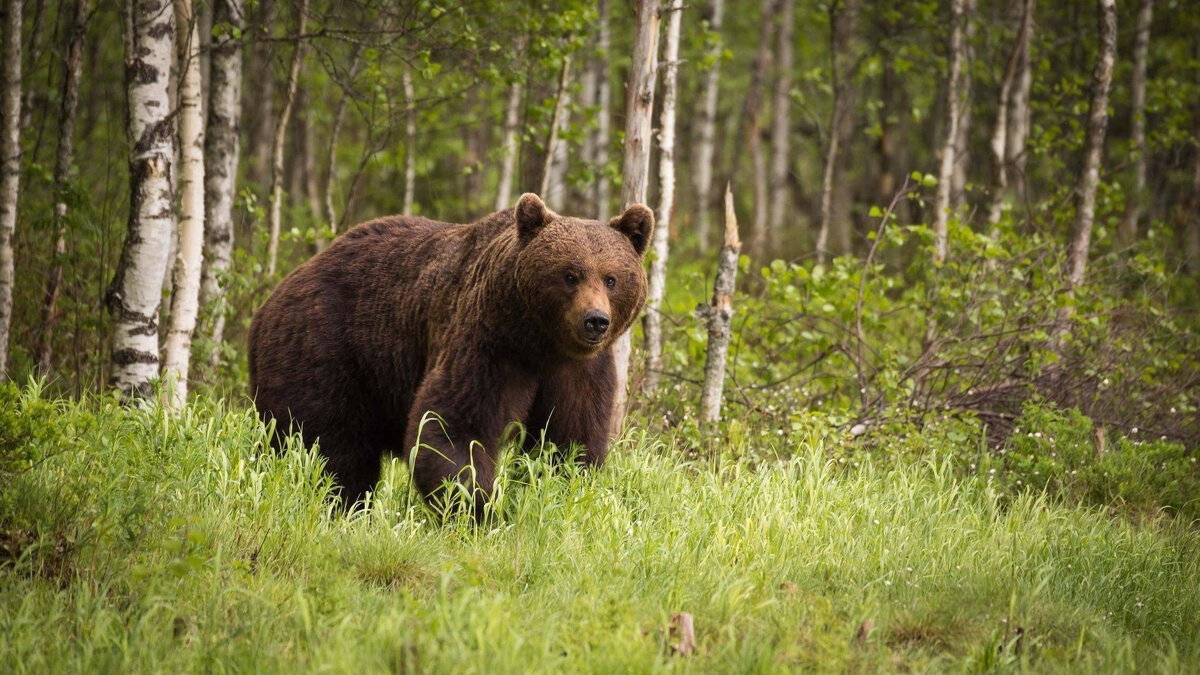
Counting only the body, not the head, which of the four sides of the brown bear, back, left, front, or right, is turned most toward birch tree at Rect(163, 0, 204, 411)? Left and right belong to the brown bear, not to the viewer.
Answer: back

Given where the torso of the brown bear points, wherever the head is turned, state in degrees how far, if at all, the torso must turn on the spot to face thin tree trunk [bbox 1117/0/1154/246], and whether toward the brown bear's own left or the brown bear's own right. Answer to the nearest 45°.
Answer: approximately 90° to the brown bear's own left

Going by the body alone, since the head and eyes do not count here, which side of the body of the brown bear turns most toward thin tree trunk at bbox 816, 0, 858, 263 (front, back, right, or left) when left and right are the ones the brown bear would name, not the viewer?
left

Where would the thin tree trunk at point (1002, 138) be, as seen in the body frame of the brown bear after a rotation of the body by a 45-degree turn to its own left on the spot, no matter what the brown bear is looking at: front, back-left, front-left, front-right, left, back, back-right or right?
front-left

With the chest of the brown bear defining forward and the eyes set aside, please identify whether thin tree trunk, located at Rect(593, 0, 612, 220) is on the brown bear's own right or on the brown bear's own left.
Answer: on the brown bear's own left

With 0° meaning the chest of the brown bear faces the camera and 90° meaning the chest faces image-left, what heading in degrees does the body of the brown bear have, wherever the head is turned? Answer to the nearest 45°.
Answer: approximately 315°

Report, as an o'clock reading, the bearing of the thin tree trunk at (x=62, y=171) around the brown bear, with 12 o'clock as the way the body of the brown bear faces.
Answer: The thin tree trunk is roughly at 6 o'clock from the brown bear.

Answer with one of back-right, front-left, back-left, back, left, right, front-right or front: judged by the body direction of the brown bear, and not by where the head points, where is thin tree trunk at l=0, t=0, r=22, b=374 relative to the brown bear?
back

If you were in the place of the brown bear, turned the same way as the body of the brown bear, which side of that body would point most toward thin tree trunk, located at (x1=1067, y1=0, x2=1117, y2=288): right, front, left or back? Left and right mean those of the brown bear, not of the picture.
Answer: left

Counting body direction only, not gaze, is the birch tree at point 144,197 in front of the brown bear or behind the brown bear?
behind

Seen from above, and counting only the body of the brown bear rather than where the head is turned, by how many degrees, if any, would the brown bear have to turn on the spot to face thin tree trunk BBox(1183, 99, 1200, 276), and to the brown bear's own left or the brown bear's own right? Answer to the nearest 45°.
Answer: approximately 90° to the brown bear's own left

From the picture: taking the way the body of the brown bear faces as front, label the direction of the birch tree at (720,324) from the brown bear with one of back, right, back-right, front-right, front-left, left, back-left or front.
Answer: left

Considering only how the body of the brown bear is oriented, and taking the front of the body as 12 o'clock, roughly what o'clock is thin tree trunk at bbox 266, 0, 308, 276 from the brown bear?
The thin tree trunk is roughly at 7 o'clock from the brown bear.
